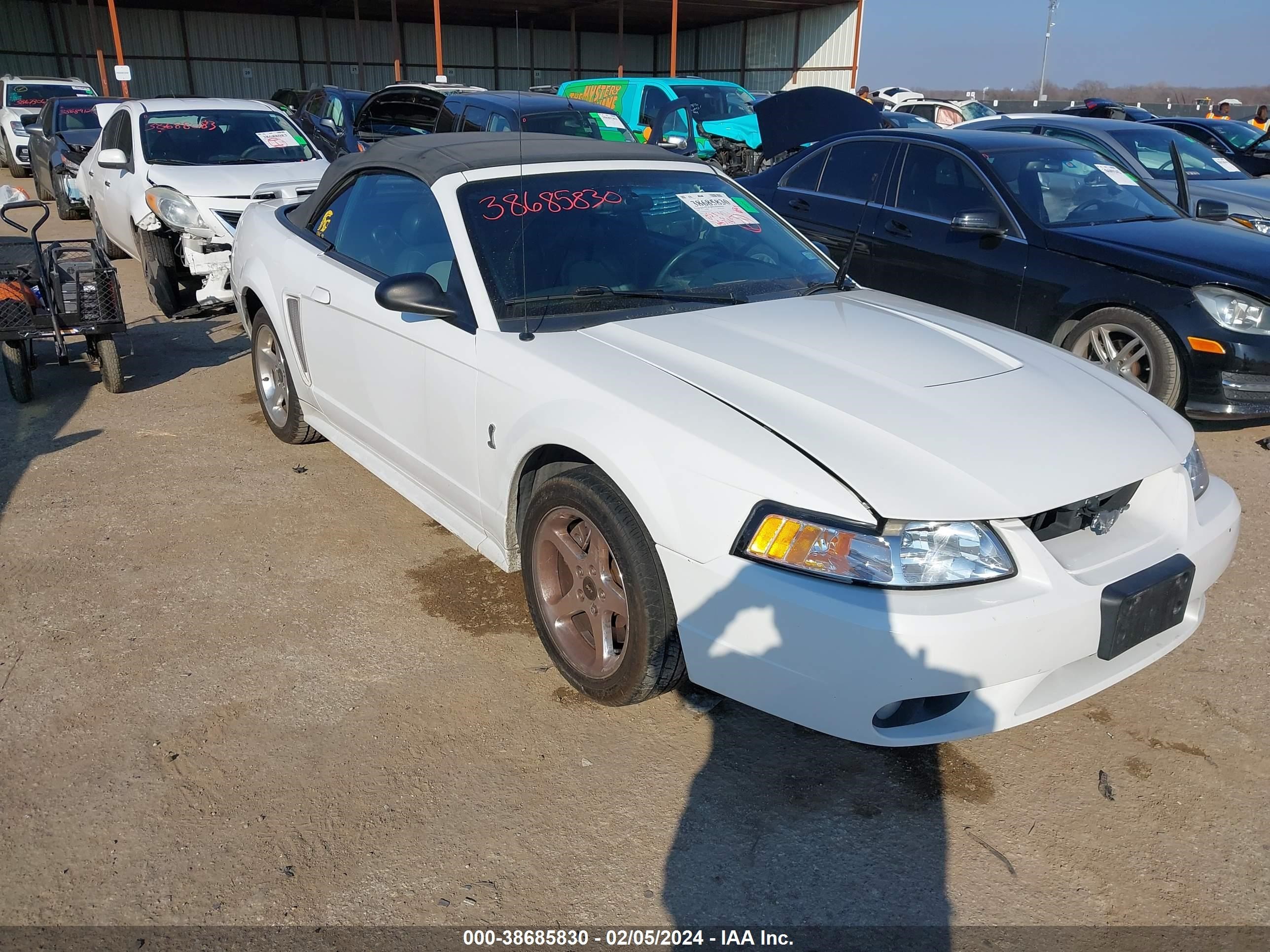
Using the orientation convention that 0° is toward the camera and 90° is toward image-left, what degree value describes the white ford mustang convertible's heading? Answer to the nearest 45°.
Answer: approximately 315°

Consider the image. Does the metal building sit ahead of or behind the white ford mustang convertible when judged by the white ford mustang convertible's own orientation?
behind

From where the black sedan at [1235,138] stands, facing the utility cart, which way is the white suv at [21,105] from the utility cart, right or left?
right
